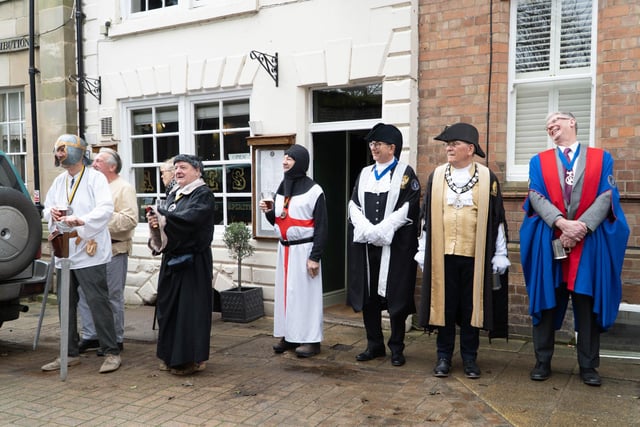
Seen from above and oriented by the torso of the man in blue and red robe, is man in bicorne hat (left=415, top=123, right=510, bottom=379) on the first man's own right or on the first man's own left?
on the first man's own right

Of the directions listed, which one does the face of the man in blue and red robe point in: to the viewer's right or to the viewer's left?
to the viewer's left

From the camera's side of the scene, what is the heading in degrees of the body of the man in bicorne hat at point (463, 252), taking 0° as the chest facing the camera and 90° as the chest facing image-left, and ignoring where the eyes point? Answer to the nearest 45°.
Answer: approximately 0°

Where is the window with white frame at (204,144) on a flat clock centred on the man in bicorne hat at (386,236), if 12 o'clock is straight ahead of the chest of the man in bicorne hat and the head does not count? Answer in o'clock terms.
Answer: The window with white frame is roughly at 3 o'clock from the man in bicorne hat.

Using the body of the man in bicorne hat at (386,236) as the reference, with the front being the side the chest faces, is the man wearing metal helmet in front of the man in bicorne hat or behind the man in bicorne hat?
in front

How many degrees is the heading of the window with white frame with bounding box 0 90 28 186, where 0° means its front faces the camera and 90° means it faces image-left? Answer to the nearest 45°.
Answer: approximately 0°

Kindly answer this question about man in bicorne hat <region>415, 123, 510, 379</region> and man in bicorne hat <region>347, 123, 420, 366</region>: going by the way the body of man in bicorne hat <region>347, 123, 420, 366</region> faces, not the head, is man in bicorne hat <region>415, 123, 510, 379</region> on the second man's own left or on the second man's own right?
on the second man's own left

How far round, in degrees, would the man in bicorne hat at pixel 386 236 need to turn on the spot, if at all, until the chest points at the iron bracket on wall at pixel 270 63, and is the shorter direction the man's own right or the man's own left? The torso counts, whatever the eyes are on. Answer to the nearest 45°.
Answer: approximately 90° to the man's own right

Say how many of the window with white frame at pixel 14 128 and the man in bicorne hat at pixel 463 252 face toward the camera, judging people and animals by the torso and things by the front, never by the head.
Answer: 2

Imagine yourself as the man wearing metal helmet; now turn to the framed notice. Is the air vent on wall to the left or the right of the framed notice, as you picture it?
left

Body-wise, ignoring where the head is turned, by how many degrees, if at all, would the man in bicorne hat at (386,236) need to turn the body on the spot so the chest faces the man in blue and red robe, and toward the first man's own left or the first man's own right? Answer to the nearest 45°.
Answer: approximately 135° to the first man's own left
